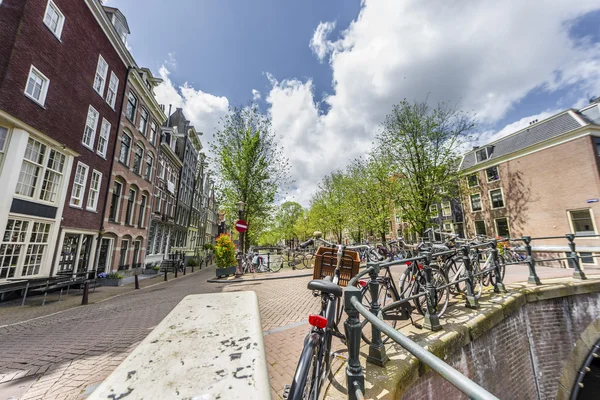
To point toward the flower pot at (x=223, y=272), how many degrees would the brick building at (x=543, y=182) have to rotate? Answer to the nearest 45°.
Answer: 0° — it already faces it

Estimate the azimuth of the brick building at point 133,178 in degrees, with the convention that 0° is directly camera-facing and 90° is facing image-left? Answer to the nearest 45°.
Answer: approximately 315°

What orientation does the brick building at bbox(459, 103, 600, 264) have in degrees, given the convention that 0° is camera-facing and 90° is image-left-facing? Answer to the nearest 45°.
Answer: approximately 45°

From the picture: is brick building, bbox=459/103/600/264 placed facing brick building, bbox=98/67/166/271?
yes

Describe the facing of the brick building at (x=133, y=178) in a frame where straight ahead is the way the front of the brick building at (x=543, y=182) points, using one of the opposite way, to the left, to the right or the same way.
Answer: the opposite way

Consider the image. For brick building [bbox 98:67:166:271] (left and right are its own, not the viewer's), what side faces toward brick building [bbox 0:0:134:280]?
right
